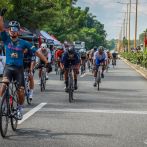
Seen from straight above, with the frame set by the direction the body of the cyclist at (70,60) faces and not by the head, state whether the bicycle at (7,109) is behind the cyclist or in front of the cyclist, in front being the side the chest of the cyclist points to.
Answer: in front

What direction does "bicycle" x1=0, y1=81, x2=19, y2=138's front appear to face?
toward the camera

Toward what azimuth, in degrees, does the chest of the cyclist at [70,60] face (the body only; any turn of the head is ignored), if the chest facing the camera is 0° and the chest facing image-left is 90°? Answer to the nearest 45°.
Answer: approximately 0°

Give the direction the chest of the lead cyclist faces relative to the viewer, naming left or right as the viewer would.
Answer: facing the viewer

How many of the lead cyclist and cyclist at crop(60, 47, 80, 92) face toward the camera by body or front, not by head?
2

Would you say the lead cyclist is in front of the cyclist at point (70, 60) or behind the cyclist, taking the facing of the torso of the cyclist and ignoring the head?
in front
